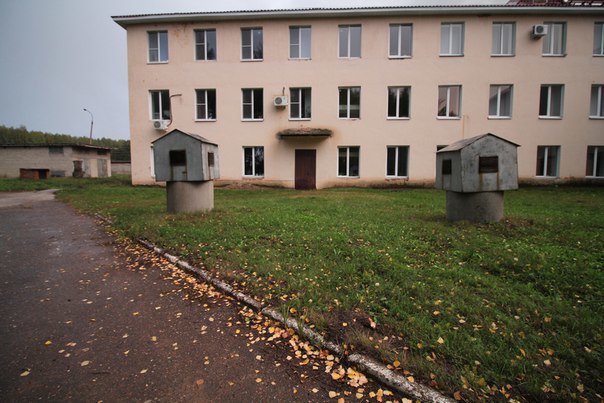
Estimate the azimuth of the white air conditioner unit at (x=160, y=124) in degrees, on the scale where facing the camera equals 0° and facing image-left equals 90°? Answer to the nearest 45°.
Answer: approximately 0°

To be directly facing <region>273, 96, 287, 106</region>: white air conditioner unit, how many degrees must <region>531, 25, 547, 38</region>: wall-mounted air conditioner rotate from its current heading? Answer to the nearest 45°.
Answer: approximately 45° to its right

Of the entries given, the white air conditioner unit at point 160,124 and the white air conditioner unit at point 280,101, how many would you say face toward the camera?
2

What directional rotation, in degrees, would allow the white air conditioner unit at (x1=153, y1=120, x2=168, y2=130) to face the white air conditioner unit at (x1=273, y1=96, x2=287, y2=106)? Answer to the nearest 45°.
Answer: approximately 45° to its left

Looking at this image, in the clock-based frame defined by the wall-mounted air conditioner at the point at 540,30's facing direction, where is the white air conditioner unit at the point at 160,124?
The white air conditioner unit is roughly at 2 o'clock from the wall-mounted air conditioner.

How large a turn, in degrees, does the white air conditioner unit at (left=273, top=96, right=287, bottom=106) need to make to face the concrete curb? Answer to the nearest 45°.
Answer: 0° — it already faces it
